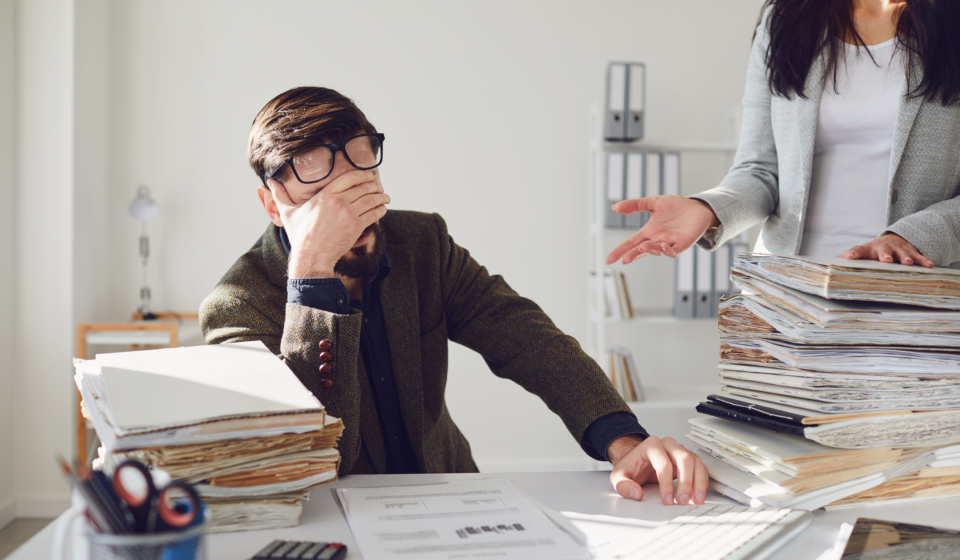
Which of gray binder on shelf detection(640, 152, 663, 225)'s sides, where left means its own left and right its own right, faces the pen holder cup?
front

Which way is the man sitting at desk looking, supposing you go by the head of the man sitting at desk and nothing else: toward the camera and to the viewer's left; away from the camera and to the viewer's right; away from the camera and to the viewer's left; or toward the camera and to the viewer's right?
toward the camera and to the viewer's right

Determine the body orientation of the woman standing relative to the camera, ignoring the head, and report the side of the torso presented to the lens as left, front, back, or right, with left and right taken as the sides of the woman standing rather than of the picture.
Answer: front

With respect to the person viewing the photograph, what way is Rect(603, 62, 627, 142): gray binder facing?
facing the viewer

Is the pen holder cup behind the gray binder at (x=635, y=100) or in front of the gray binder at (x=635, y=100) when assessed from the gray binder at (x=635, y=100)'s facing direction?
in front

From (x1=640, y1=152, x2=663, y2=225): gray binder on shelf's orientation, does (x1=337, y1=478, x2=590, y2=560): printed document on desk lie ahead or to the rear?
ahead

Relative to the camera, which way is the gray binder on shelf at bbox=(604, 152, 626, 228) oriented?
toward the camera

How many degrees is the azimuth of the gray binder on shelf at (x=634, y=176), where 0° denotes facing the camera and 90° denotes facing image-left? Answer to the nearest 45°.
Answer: approximately 0°

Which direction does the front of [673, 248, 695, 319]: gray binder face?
toward the camera

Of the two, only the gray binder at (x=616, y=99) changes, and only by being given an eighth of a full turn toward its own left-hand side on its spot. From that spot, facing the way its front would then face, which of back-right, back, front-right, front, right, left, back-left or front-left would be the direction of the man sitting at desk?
front-right

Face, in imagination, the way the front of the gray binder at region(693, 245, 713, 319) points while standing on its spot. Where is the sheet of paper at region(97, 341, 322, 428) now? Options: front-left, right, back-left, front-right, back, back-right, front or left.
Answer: front

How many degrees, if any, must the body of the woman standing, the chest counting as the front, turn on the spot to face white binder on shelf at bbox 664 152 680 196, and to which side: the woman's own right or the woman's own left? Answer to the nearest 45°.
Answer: approximately 180°

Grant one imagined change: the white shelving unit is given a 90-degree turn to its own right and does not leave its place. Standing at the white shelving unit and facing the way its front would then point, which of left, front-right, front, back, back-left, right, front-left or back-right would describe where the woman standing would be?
left

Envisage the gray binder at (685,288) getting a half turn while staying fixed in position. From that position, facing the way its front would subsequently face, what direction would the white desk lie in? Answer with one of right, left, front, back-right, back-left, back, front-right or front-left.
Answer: back

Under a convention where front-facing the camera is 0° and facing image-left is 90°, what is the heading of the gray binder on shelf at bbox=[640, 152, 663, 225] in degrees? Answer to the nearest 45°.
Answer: approximately 0°

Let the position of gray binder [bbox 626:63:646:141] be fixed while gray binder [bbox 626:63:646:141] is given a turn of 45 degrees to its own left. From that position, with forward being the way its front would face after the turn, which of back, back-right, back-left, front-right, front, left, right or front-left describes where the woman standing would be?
front-right
